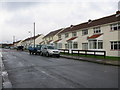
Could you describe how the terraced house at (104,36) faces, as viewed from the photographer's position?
facing the viewer and to the left of the viewer

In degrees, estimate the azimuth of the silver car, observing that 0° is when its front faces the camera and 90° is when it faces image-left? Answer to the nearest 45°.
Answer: approximately 315°

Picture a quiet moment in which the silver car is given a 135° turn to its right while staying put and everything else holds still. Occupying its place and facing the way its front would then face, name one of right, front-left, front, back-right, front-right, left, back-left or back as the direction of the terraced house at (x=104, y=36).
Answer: back
